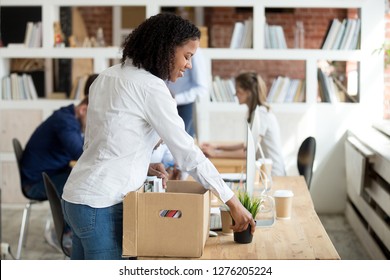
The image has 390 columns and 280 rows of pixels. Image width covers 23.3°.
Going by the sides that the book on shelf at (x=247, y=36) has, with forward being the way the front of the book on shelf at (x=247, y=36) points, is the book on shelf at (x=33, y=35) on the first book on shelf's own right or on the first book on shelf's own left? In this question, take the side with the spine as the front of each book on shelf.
on the first book on shelf's own right

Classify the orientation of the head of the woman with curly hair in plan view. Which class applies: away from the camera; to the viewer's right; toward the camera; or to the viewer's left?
to the viewer's right

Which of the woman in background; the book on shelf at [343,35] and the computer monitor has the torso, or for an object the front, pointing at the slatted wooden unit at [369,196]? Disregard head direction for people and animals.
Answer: the book on shelf

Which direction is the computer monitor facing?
to the viewer's left

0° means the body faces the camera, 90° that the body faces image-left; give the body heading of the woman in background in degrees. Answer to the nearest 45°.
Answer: approximately 90°

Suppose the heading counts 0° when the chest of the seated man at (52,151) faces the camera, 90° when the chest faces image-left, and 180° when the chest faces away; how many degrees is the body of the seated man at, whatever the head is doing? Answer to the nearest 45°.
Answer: approximately 270°

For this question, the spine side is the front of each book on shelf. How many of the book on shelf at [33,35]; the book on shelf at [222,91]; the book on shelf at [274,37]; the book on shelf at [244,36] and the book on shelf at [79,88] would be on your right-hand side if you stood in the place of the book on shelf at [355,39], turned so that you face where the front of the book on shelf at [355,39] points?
5

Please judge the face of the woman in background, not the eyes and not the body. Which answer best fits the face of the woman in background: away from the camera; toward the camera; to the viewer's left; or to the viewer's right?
to the viewer's left

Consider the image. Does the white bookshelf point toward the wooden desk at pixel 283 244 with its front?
yes

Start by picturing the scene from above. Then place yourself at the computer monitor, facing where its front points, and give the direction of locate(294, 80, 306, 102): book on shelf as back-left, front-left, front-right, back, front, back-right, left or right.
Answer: right
